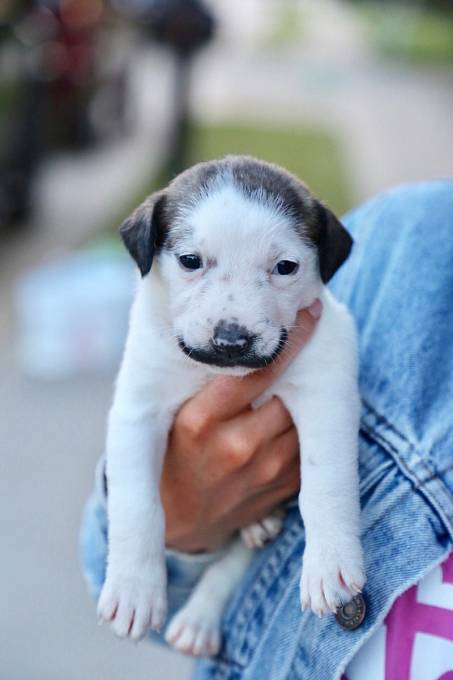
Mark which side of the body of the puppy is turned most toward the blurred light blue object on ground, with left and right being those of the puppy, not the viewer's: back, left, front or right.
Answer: back

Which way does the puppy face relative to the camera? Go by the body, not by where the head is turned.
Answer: toward the camera

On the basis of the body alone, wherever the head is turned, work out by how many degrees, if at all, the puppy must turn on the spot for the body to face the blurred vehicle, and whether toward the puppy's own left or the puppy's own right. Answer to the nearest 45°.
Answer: approximately 180°
